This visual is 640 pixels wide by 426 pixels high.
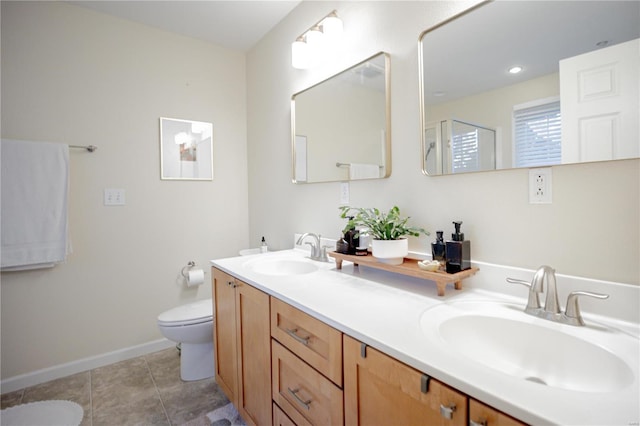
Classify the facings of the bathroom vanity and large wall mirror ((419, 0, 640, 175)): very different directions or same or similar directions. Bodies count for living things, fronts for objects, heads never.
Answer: same or similar directions

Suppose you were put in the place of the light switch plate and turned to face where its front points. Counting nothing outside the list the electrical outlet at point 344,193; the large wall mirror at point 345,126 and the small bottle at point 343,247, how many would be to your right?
0

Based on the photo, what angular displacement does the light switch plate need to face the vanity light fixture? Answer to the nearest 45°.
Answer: approximately 45° to its left

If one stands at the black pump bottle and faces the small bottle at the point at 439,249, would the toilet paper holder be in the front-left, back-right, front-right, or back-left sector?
front-left

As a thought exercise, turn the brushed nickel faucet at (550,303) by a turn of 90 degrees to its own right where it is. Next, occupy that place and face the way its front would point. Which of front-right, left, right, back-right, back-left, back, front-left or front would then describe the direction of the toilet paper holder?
front-left

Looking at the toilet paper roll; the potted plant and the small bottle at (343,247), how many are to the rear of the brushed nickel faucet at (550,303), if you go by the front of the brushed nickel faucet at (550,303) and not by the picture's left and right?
0

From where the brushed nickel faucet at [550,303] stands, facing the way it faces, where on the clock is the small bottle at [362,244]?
The small bottle is roughly at 2 o'clock from the brushed nickel faucet.

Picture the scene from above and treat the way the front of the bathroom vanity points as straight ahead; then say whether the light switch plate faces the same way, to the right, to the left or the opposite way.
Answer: to the left

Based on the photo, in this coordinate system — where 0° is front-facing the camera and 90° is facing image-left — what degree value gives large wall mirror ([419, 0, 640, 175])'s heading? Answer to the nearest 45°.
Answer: approximately 45°

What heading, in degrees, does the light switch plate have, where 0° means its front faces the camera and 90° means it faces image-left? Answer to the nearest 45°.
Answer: approximately 0°

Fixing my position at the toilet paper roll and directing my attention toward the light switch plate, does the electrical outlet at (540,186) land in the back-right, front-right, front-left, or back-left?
back-left

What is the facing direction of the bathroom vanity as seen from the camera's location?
facing the viewer and to the left of the viewer

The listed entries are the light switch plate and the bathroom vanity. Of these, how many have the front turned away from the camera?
0
